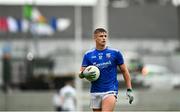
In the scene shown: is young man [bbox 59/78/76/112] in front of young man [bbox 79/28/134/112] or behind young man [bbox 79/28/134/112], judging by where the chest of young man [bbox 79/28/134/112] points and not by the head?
behind

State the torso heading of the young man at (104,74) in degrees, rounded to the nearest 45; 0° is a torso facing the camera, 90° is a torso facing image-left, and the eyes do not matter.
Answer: approximately 0°
